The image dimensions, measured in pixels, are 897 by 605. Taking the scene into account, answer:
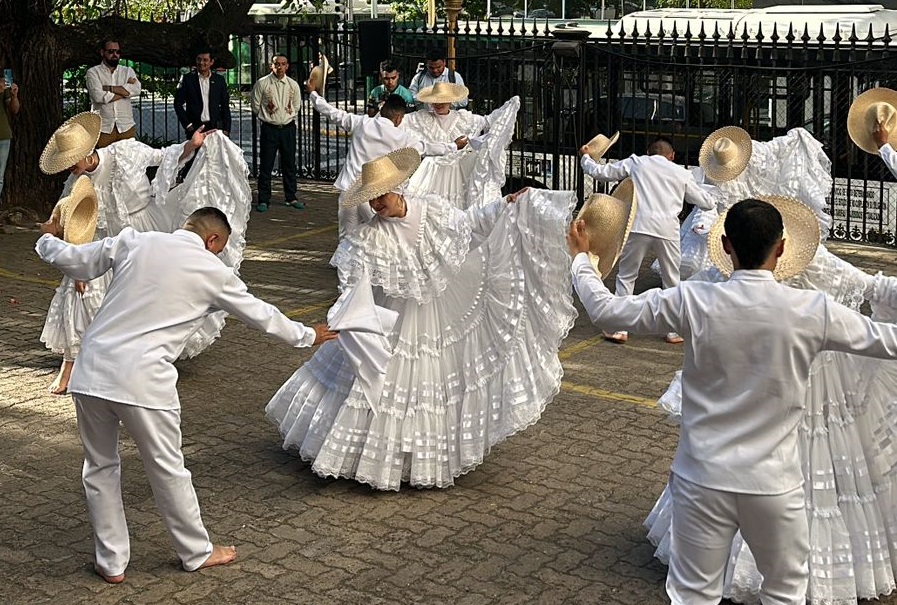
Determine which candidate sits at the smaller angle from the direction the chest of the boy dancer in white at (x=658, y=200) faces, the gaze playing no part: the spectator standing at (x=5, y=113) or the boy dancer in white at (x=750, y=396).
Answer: the spectator standing

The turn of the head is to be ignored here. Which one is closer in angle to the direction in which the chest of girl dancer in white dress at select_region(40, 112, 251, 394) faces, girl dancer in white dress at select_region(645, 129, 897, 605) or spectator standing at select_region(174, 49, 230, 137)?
the girl dancer in white dress

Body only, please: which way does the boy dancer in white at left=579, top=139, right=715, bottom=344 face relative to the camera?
away from the camera

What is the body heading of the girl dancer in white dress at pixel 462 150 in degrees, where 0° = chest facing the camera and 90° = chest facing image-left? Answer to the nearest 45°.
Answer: approximately 0°

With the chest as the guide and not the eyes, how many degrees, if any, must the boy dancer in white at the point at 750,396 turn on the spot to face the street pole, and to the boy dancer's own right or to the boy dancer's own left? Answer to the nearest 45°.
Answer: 0° — they already face it

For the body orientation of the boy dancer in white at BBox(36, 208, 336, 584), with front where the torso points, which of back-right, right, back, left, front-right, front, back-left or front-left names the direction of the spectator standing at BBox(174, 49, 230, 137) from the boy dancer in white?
front-left

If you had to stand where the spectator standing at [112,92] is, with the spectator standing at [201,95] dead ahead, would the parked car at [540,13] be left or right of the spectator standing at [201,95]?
left

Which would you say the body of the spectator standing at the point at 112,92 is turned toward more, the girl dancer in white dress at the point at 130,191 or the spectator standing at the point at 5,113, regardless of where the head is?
the girl dancer in white dress

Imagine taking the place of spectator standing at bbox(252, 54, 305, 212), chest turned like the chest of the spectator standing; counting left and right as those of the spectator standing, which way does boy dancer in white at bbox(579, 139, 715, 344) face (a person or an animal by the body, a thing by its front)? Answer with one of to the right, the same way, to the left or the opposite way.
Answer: the opposite way

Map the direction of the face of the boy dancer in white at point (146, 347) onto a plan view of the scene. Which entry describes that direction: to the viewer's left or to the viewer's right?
to the viewer's right

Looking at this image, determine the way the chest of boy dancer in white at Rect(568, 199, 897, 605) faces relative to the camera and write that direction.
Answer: away from the camera

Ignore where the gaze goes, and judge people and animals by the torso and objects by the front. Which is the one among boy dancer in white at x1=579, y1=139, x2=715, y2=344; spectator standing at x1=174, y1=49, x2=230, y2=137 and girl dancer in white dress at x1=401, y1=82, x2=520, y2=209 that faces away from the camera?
the boy dancer in white

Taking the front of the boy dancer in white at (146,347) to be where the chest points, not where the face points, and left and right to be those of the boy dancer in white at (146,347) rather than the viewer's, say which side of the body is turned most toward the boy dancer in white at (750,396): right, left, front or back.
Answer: right

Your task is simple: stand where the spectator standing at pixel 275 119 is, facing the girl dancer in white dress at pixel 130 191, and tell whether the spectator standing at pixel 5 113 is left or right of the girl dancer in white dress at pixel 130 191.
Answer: right

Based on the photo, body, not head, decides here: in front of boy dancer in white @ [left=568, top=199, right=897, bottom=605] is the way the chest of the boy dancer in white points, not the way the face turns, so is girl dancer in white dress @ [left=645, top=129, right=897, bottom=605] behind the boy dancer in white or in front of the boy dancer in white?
in front

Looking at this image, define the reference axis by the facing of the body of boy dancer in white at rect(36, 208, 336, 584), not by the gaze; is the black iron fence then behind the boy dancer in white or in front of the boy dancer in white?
in front

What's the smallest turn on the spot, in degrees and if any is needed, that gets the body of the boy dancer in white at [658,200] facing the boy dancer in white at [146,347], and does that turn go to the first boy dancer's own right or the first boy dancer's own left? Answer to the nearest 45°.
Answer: approximately 180°
